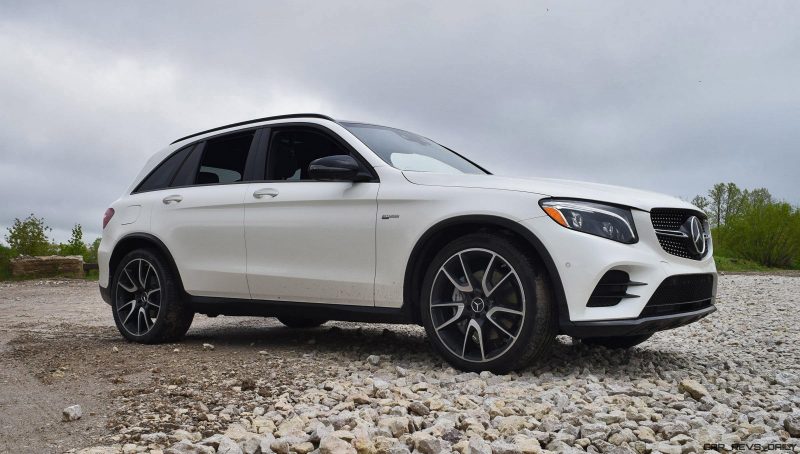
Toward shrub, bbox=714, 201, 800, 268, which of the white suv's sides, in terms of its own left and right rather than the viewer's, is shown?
left

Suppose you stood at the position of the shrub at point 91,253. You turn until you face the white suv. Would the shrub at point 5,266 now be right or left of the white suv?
right

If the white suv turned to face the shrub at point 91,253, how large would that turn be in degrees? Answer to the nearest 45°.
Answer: approximately 180°

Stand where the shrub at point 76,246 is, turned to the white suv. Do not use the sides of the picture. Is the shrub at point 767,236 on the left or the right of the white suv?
left

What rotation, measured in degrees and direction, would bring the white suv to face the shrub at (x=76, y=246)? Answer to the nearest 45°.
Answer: approximately 180°

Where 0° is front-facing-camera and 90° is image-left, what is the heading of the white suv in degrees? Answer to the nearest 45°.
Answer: approximately 315°

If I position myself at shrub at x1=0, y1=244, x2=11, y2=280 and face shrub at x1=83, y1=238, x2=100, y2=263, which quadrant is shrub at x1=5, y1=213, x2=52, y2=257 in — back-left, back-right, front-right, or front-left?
front-left

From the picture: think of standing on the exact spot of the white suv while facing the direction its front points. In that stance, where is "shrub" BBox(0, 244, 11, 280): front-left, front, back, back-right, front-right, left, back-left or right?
back

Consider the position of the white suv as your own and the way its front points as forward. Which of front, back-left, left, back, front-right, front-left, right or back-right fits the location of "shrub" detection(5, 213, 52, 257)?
back
